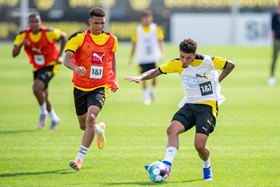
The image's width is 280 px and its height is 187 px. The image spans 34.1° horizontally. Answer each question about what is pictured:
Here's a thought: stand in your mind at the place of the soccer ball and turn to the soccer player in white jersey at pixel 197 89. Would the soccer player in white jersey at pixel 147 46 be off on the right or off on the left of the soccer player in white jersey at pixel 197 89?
left

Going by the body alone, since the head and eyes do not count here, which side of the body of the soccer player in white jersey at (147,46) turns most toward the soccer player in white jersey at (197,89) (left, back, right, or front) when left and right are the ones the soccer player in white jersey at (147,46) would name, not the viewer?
front

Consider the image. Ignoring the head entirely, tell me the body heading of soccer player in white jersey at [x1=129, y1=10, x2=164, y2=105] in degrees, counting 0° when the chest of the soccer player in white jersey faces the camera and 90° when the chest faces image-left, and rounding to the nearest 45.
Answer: approximately 0°

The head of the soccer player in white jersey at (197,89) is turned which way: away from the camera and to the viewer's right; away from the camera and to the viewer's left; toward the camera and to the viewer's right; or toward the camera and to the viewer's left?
toward the camera and to the viewer's left
